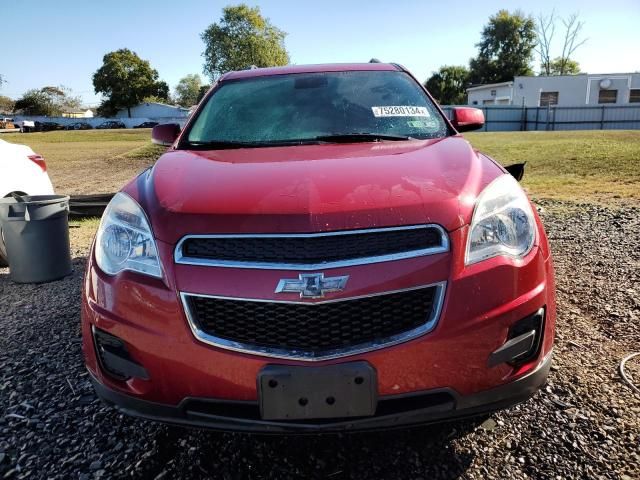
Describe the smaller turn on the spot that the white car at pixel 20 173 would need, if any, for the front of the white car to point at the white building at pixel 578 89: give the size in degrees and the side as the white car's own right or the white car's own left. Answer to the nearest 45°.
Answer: approximately 135° to the white car's own right

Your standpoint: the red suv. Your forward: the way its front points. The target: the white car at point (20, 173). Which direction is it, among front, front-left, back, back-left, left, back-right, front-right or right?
back-right

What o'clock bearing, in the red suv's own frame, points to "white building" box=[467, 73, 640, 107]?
The white building is roughly at 7 o'clock from the red suv.

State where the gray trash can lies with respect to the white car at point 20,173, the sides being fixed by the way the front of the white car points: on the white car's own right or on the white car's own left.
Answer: on the white car's own left

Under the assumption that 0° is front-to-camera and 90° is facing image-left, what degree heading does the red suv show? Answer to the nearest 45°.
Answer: approximately 0°

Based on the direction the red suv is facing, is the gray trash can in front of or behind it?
behind

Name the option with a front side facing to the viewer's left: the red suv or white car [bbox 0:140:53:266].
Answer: the white car
